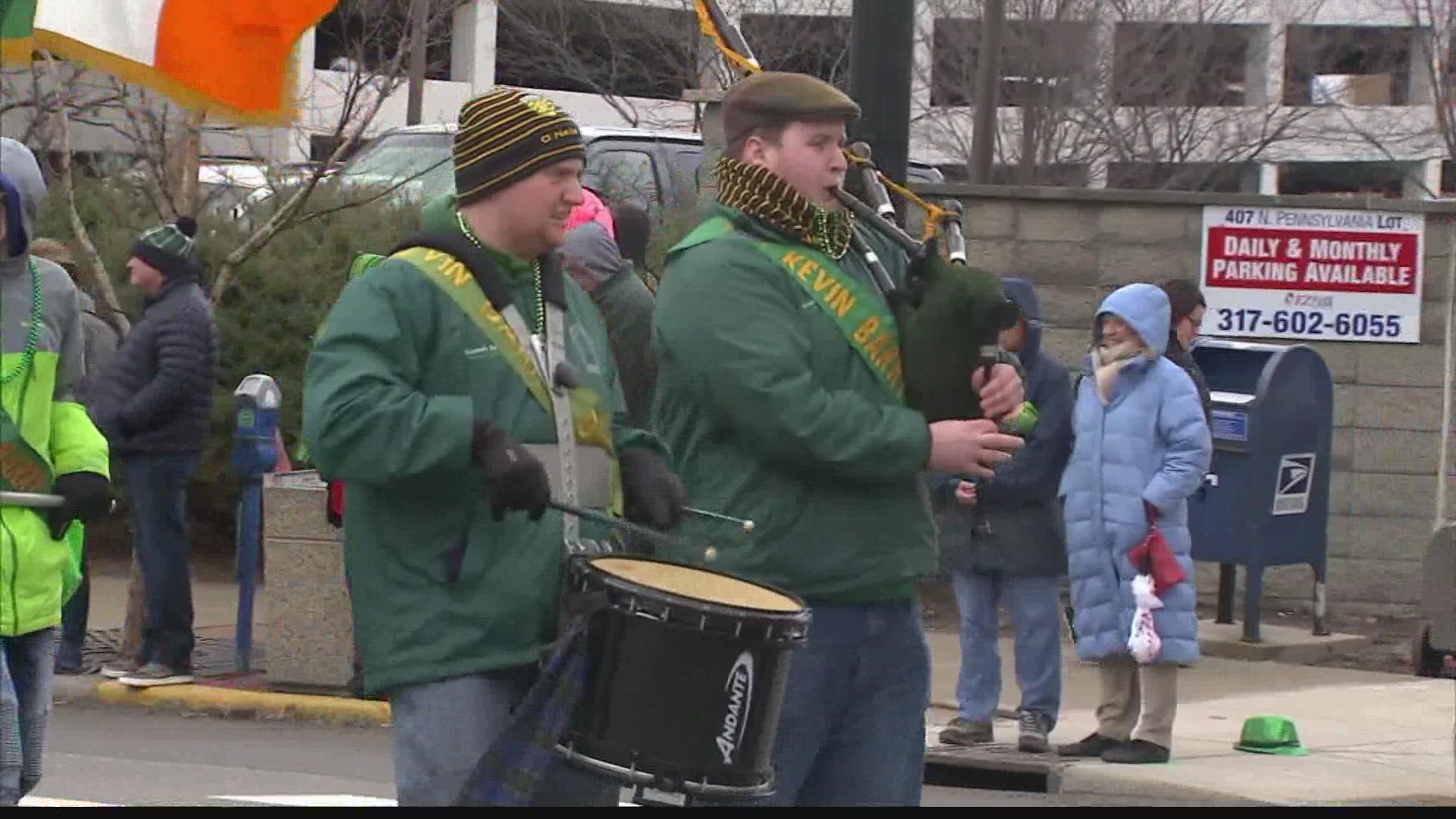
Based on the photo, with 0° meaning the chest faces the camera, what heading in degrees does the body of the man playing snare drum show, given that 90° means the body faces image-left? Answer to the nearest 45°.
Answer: approximately 315°

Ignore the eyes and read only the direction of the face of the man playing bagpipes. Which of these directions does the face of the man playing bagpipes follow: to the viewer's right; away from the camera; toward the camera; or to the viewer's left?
to the viewer's right

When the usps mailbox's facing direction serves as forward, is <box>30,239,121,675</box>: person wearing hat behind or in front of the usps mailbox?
in front

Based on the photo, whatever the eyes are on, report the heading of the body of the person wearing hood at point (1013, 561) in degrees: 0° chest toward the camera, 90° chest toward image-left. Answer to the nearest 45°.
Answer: approximately 45°

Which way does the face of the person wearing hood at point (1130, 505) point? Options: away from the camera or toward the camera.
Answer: toward the camera

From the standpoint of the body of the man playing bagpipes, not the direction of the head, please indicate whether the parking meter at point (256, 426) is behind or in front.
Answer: behind

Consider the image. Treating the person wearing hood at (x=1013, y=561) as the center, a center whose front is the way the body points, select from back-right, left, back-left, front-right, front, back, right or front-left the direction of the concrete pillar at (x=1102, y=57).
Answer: back-right

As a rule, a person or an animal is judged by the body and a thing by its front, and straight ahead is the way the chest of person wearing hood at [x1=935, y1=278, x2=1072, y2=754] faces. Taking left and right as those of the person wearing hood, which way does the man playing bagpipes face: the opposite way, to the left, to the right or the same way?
to the left
